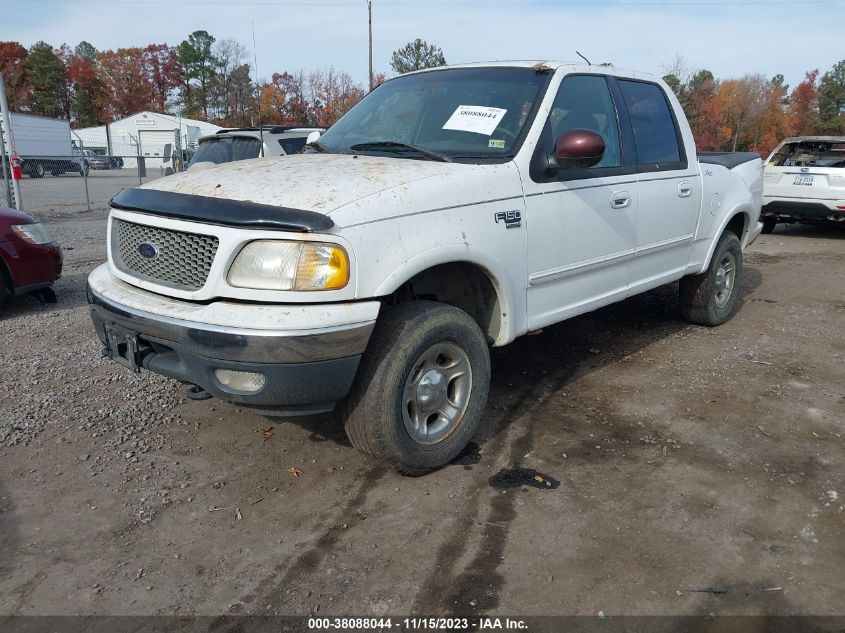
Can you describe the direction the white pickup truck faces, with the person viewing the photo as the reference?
facing the viewer and to the left of the viewer

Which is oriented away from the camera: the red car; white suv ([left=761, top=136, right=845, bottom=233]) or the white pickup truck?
the white suv

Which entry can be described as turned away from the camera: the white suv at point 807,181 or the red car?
the white suv

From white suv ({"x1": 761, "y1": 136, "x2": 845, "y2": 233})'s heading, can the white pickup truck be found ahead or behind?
behind

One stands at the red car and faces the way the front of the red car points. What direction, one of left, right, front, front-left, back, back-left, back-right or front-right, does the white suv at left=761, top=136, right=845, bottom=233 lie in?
front-left

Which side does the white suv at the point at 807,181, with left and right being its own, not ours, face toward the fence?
left

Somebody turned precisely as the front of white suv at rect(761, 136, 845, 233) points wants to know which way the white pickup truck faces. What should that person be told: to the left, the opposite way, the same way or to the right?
the opposite way

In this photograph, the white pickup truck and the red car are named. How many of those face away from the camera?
0

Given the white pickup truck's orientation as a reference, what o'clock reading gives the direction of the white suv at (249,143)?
The white suv is roughly at 4 o'clock from the white pickup truck.

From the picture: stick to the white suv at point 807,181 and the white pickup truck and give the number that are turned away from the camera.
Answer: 1

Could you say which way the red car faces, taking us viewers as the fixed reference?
facing the viewer and to the right of the viewer

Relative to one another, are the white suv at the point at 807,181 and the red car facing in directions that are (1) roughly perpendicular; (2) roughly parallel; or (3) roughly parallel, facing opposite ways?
roughly perpendicular

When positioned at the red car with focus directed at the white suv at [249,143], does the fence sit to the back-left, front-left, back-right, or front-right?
front-left

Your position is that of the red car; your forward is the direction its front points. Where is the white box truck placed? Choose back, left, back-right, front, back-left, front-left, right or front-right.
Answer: back-left

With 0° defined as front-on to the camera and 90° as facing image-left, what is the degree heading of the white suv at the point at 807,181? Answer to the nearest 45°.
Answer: approximately 180°

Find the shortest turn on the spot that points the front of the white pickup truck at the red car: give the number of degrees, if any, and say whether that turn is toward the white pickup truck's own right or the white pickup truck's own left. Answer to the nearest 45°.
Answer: approximately 90° to the white pickup truck's own right
